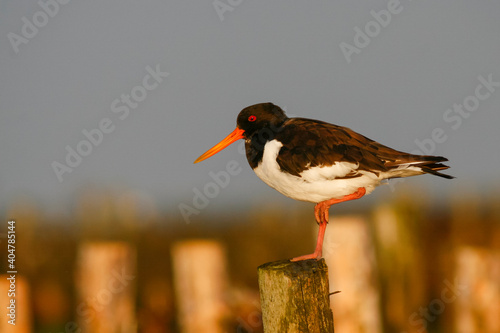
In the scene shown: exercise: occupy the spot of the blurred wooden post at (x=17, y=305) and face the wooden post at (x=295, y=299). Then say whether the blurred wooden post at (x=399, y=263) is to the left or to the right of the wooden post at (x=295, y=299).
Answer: left

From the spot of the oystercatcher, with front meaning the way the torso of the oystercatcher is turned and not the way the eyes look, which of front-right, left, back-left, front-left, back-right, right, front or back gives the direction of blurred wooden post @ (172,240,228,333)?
front-right

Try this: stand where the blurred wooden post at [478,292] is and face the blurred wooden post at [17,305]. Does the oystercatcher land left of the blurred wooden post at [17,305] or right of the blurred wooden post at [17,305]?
left

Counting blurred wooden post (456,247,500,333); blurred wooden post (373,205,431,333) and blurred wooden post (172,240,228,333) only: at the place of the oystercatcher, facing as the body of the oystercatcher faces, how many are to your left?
0

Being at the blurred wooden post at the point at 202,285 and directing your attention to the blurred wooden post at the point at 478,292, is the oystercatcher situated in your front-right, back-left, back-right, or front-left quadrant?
front-right

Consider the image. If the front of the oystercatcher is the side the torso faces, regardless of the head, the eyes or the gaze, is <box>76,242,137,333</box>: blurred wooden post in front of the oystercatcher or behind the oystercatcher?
in front

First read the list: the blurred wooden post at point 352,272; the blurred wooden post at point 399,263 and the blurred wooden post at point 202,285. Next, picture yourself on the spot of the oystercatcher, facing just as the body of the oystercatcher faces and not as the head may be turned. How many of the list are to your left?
0

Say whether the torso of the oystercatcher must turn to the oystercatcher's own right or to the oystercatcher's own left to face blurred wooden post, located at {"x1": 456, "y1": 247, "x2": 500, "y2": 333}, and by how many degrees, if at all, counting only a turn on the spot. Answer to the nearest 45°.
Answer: approximately 135° to the oystercatcher's own right

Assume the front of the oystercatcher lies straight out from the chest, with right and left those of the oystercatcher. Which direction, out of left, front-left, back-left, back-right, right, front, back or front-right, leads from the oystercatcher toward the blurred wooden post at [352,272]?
right

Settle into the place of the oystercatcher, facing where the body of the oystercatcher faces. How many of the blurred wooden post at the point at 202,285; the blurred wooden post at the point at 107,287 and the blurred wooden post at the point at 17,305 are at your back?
0

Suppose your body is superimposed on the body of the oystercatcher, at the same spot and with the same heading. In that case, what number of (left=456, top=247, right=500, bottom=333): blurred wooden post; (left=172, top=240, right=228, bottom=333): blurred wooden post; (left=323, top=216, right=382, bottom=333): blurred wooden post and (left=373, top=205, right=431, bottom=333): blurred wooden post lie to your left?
0

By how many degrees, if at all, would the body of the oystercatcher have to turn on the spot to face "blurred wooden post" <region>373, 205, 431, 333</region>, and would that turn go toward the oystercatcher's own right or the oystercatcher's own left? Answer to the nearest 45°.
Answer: approximately 90° to the oystercatcher's own right

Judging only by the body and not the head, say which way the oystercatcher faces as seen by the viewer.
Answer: to the viewer's left
